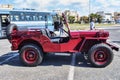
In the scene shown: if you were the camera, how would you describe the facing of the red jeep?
facing to the right of the viewer
